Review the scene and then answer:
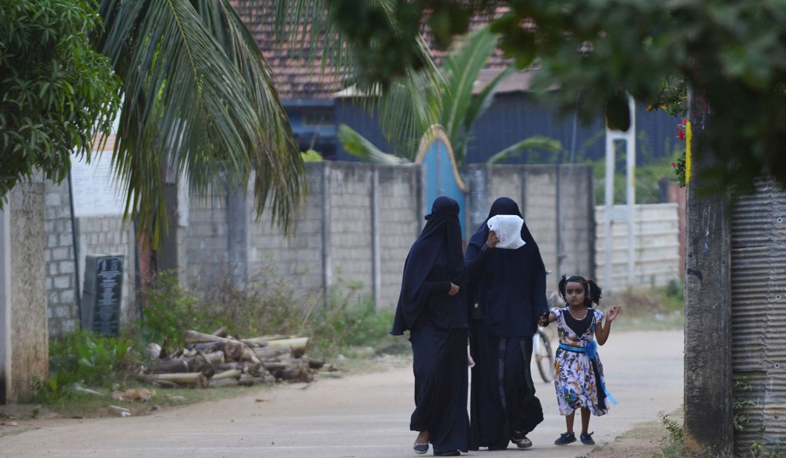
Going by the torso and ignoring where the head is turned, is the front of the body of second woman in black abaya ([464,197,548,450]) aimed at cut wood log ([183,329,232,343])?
no

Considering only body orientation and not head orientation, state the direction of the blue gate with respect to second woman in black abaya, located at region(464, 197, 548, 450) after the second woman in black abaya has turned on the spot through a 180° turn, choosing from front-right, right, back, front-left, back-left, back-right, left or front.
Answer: front

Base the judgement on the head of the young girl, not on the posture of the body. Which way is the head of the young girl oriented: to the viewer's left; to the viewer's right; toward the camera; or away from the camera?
toward the camera

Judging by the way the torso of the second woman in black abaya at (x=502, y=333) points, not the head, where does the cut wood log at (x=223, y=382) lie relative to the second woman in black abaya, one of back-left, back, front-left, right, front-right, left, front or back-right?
back-right

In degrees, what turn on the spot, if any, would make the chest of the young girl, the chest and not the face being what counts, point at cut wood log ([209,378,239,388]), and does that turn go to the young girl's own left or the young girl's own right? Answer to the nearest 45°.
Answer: approximately 135° to the young girl's own right

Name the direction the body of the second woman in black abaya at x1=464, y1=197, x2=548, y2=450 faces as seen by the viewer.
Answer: toward the camera

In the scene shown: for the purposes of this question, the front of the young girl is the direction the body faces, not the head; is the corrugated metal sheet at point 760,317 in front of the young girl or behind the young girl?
in front

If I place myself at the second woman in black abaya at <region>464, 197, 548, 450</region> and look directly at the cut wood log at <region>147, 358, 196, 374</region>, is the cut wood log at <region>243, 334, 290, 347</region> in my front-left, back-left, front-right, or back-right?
front-right

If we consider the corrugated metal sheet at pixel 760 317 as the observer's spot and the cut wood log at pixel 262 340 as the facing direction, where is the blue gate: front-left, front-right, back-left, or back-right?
front-right

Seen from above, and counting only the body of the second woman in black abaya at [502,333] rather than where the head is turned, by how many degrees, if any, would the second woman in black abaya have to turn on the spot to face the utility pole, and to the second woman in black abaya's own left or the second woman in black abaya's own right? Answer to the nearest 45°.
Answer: approximately 45° to the second woman in black abaya's own left

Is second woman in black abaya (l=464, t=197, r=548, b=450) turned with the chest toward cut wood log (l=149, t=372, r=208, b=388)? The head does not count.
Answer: no

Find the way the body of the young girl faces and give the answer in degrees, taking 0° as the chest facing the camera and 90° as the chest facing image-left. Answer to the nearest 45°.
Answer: approximately 0°

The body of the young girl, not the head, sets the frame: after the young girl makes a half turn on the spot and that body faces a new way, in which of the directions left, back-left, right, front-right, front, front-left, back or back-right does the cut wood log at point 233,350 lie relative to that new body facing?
front-left

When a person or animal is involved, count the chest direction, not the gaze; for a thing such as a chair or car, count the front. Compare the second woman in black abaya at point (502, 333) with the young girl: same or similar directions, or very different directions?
same or similar directions

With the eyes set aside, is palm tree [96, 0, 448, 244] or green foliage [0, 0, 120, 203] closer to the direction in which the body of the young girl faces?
the green foliage
